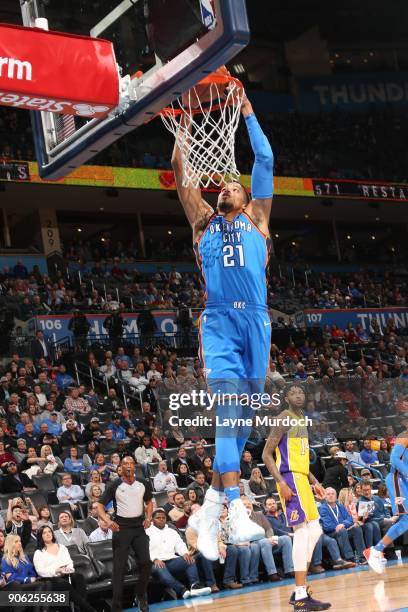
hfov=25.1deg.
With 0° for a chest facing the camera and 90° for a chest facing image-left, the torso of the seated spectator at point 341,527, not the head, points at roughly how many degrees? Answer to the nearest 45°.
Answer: approximately 315°

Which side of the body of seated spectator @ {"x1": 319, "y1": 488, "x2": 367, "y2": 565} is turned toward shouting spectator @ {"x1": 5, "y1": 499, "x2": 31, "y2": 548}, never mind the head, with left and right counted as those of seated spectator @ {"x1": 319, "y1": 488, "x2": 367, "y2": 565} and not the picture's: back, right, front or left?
right

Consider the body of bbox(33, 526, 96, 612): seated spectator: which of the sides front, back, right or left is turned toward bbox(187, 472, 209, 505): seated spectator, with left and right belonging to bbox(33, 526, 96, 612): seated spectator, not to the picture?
left

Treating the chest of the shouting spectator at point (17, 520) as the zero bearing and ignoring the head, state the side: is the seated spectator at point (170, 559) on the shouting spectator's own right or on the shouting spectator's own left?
on the shouting spectator's own left

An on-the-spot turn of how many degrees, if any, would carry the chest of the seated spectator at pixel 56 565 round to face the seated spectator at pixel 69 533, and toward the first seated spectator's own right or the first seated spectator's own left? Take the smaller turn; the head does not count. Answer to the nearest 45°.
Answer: approximately 135° to the first seated spectator's own left

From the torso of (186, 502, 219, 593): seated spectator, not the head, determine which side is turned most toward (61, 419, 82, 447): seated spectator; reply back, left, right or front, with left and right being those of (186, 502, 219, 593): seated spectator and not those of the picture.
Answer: back

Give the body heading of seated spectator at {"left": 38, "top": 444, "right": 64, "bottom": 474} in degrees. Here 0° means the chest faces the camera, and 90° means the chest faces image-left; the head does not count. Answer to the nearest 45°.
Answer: approximately 315°

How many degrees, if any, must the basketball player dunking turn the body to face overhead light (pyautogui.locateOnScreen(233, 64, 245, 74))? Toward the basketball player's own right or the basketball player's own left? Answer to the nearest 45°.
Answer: approximately 180°

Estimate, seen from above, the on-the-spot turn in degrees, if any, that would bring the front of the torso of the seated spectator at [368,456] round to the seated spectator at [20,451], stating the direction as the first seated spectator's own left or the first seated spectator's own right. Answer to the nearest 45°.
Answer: approximately 45° to the first seated spectator's own right
